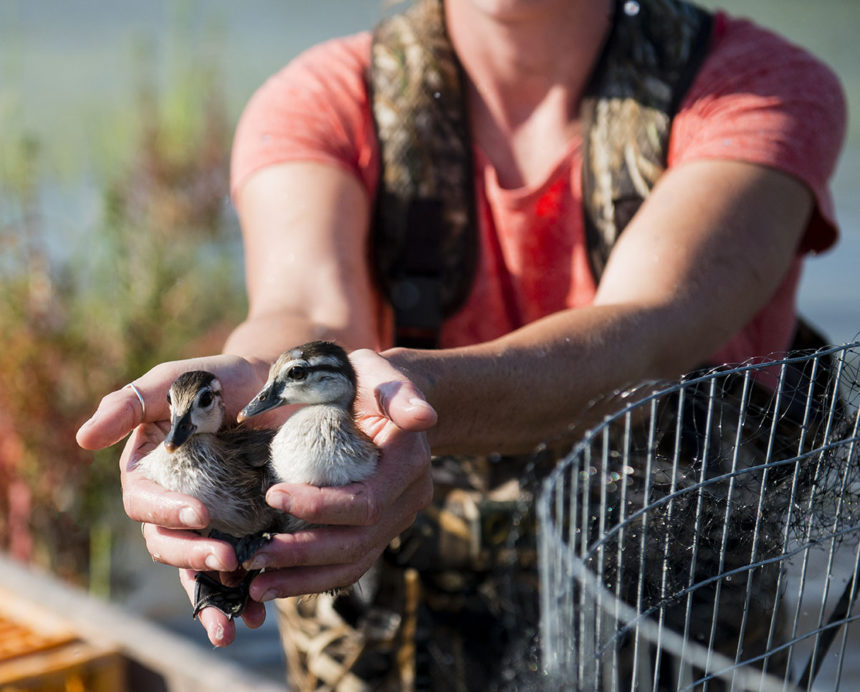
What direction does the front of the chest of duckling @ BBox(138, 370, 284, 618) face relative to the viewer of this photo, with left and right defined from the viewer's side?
facing the viewer and to the left of the viewer

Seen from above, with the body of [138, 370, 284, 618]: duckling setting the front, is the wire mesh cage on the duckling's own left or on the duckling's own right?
on the duckling's own left

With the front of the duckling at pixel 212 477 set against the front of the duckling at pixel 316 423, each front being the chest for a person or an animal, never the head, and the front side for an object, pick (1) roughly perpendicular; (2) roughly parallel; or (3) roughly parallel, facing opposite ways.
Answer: roughly parallel

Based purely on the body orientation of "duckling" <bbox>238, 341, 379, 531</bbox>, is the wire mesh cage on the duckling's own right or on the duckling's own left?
on the duckling's own left

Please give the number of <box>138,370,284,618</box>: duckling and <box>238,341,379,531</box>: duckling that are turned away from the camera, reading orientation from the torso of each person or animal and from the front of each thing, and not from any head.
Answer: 0
